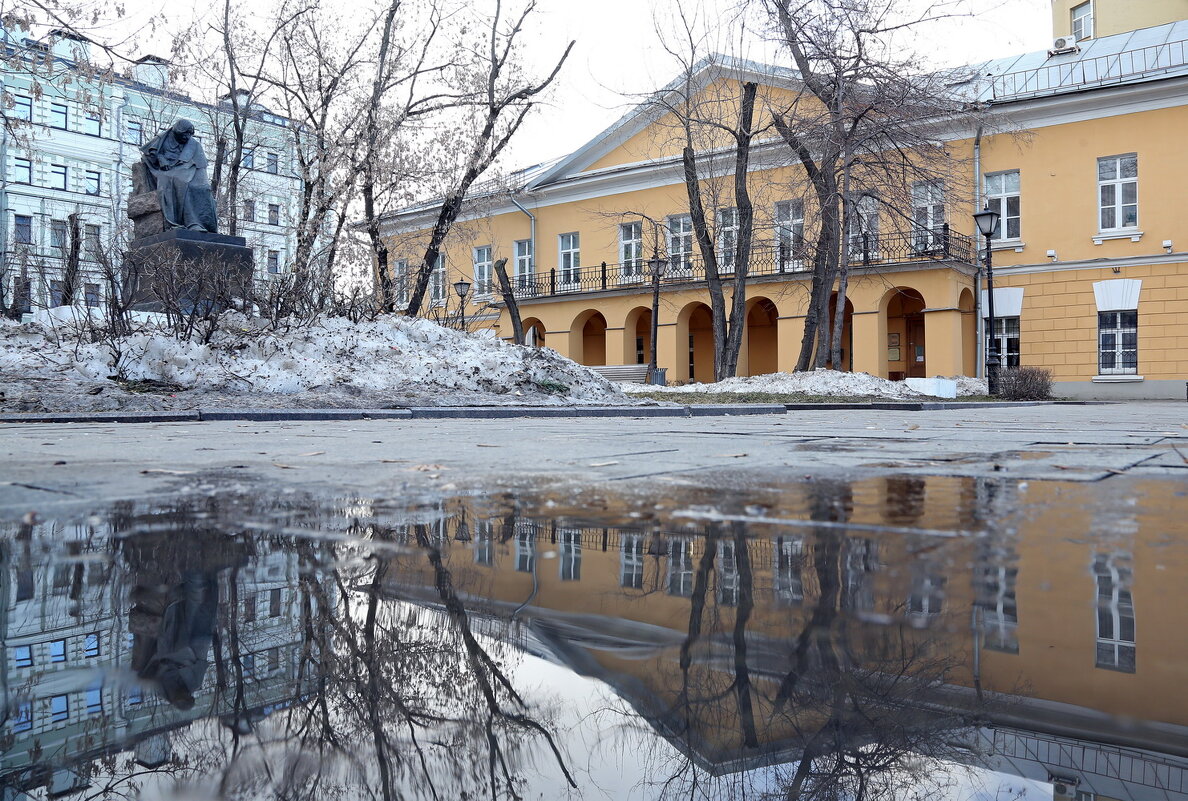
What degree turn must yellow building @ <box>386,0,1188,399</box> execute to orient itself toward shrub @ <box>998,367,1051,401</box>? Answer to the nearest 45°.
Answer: approximately 45° to its left

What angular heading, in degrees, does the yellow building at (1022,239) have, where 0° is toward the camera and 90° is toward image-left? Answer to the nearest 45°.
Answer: approximately 45°

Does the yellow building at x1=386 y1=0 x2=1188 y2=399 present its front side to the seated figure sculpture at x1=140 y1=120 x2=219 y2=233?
yes
